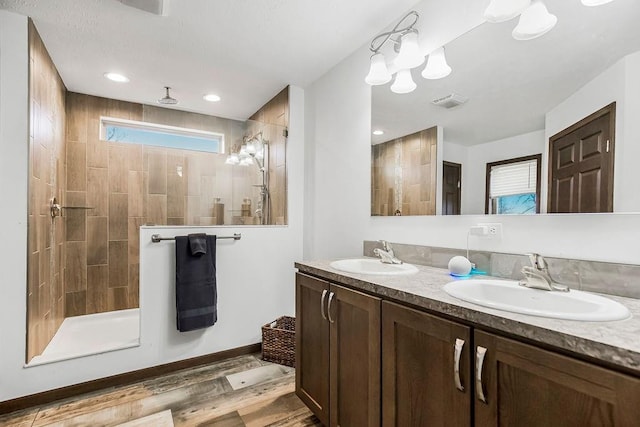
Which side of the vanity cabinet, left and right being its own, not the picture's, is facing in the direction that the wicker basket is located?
right

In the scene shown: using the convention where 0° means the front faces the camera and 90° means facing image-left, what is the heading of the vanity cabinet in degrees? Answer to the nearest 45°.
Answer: approximately 45°

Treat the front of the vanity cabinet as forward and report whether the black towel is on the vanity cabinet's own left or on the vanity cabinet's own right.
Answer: on the vanity cabinet's own right

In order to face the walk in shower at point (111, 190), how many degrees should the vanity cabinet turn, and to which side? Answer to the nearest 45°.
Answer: approximately 45° to its right
